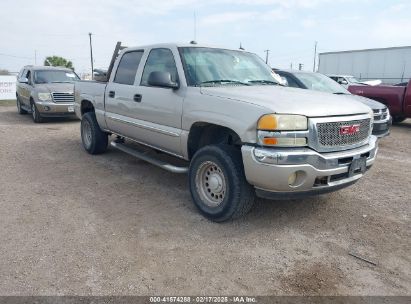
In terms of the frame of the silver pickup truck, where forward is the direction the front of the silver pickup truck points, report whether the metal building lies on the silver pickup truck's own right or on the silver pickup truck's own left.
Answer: on the silver pickup truck's own left

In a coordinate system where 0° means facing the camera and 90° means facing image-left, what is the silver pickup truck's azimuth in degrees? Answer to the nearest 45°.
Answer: approximately 315°

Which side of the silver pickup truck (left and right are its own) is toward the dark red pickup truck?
left
